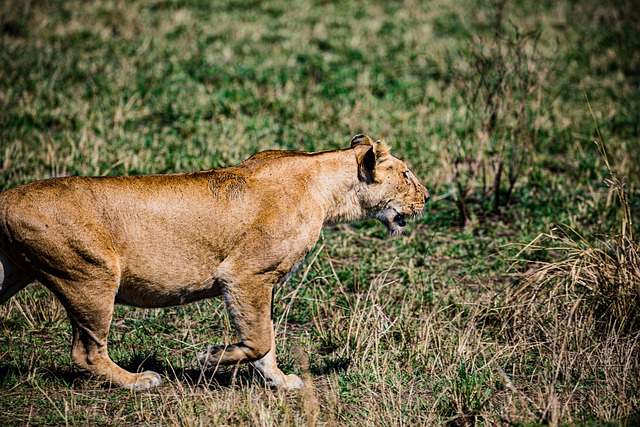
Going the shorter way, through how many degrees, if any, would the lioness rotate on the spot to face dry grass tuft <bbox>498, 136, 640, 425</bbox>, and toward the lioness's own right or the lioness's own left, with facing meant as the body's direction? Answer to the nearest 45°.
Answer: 0° — it already faces it

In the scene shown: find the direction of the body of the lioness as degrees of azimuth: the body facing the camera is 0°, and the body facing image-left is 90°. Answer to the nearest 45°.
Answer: approximately 270°
